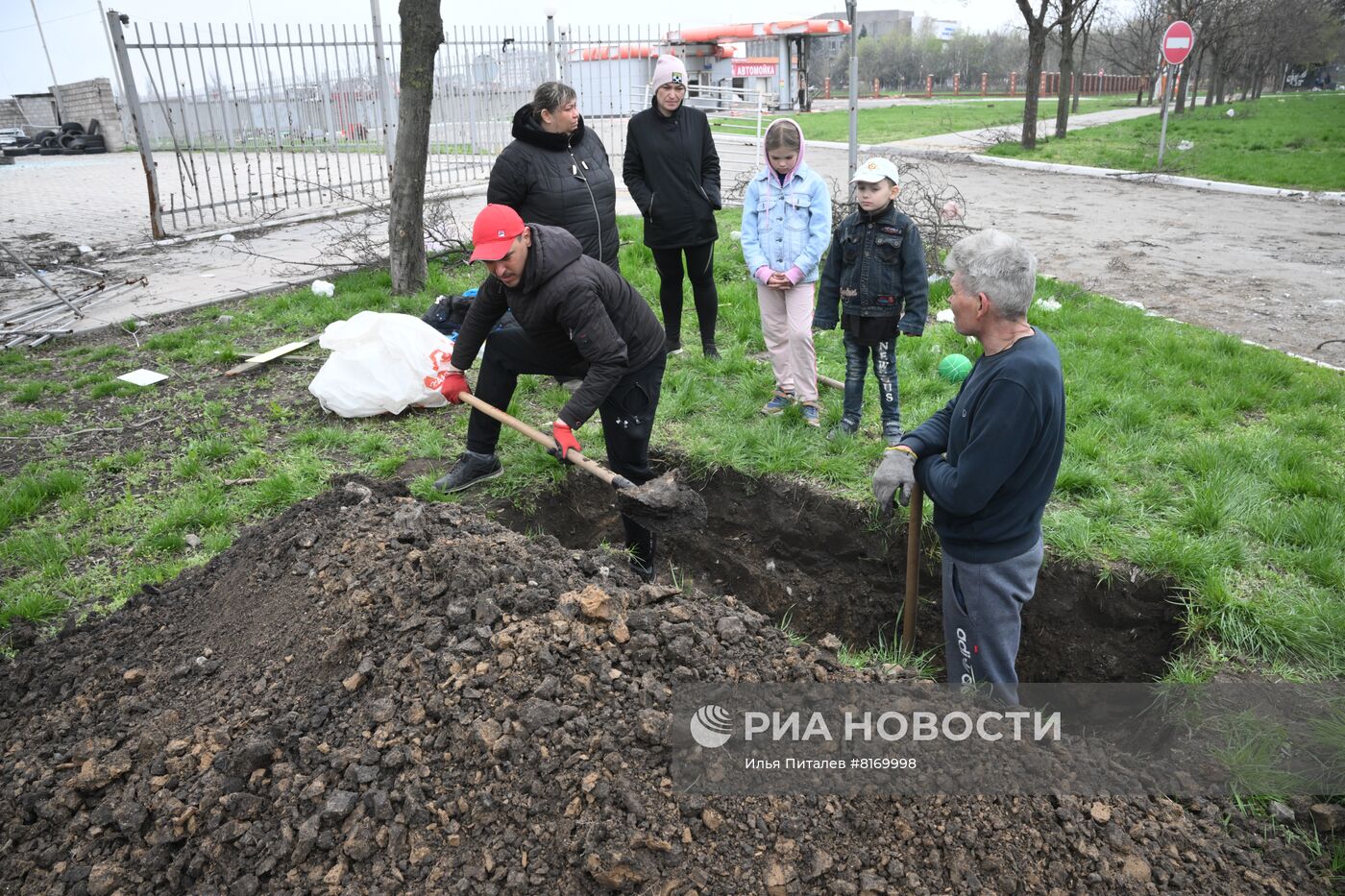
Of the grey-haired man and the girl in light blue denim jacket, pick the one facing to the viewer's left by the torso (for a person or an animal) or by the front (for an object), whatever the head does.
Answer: the grey-haired man

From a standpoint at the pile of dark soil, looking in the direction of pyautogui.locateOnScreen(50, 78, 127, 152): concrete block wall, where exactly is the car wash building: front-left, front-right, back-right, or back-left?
front-right

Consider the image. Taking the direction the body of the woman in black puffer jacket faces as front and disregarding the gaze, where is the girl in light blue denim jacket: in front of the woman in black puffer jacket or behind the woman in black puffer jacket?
in front

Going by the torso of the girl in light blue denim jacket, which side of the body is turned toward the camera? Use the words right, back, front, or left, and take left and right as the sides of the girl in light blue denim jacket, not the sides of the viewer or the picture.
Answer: front

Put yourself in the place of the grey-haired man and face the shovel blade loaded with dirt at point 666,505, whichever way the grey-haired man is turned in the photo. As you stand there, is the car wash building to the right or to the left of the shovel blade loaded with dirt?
right

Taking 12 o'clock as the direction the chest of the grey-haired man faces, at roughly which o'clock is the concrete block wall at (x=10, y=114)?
The concrete block wall is roughly at 1 o'clock from the grey-haired man.

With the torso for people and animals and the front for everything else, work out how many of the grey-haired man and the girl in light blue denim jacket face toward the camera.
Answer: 1

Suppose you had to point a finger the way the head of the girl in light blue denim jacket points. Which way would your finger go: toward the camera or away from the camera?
toward the camera

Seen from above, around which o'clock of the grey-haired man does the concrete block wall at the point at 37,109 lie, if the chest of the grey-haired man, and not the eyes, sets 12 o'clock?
The concrete block wall is roughly at 1 o'clock from the grey-haired man.

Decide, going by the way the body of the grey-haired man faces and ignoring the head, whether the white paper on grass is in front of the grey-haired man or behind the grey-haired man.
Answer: in front

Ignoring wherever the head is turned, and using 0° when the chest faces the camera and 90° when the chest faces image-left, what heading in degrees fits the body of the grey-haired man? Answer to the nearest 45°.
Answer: approximately 90°

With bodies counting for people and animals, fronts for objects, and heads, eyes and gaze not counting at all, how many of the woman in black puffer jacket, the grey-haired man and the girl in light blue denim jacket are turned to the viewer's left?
1

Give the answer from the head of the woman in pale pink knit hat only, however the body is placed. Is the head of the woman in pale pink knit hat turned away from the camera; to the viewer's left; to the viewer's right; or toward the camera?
toward the camera
